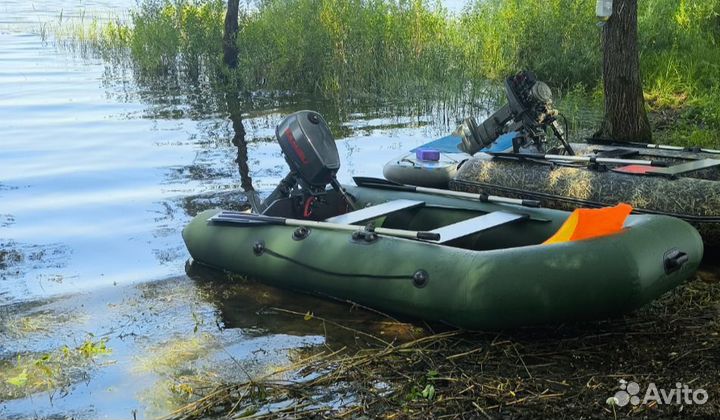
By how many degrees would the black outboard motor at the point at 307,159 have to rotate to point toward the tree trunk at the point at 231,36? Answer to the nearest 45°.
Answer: approximately 135° to its left

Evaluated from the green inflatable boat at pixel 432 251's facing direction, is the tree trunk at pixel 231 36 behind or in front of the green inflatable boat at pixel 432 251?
behind

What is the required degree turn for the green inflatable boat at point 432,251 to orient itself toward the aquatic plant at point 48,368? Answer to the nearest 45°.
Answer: approximately 135° to its right

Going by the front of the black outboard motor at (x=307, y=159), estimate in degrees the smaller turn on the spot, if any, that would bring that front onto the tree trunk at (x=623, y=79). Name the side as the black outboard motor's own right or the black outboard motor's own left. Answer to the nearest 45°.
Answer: approximately 90° to the black outboard motor's own left

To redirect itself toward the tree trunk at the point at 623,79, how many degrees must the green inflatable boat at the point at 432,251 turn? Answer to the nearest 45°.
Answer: approximately 90° to its left

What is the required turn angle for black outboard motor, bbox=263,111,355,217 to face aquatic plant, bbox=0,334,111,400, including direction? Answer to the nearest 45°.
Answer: approximately 90° to its right

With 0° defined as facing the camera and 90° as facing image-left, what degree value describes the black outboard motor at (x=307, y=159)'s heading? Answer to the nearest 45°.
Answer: approximately 315°

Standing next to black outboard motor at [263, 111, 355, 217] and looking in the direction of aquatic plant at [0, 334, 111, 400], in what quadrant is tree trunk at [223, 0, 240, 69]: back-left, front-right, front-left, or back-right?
back-right

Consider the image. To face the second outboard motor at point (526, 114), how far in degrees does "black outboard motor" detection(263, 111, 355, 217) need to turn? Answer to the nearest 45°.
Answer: approximately 90° to its left

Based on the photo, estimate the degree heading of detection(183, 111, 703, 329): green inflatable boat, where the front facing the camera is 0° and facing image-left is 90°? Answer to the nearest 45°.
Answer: approximately 315°

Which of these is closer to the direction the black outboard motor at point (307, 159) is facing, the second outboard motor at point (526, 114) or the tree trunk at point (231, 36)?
the second outboard motor
